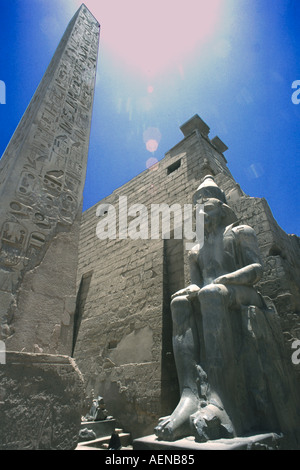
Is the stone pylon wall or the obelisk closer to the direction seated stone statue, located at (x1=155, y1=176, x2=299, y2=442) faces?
the obelisk

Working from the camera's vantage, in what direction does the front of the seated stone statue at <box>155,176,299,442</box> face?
facing the viewer and to the left of the viewer

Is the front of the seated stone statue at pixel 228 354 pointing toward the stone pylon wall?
no

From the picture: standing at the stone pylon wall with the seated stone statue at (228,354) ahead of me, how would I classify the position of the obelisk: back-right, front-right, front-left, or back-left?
front-right

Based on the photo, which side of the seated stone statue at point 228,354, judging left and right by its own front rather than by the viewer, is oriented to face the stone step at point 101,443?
right
